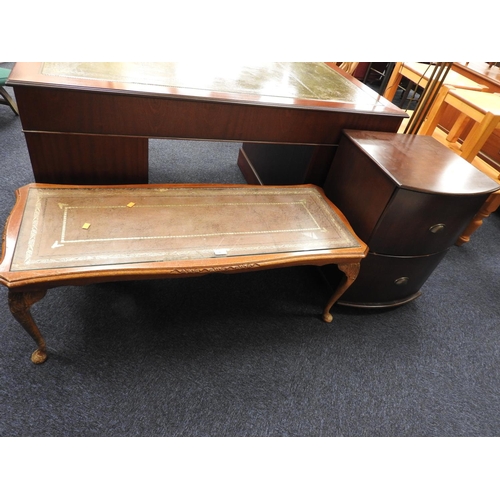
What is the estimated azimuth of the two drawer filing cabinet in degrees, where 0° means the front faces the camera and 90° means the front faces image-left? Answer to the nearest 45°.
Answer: approximately 315°

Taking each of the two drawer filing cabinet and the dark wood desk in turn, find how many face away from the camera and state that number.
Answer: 1

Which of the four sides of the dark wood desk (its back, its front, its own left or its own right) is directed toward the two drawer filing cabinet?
right

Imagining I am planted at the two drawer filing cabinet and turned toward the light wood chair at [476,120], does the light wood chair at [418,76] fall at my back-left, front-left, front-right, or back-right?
front-left

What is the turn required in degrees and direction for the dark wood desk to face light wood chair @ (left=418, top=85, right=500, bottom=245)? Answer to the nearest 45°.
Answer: approximately 90° to its right

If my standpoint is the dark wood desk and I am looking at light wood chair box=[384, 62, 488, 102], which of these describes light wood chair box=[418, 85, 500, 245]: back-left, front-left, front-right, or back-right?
front-right

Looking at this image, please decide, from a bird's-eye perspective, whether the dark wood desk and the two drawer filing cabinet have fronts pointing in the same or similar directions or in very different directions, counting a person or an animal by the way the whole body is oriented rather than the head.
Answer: very different directions

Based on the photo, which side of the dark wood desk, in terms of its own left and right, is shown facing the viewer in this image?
back

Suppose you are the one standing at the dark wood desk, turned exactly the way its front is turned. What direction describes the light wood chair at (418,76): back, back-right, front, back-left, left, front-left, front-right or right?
front-right

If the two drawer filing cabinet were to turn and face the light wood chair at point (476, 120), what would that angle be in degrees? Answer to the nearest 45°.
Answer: approximately 135° to its left
